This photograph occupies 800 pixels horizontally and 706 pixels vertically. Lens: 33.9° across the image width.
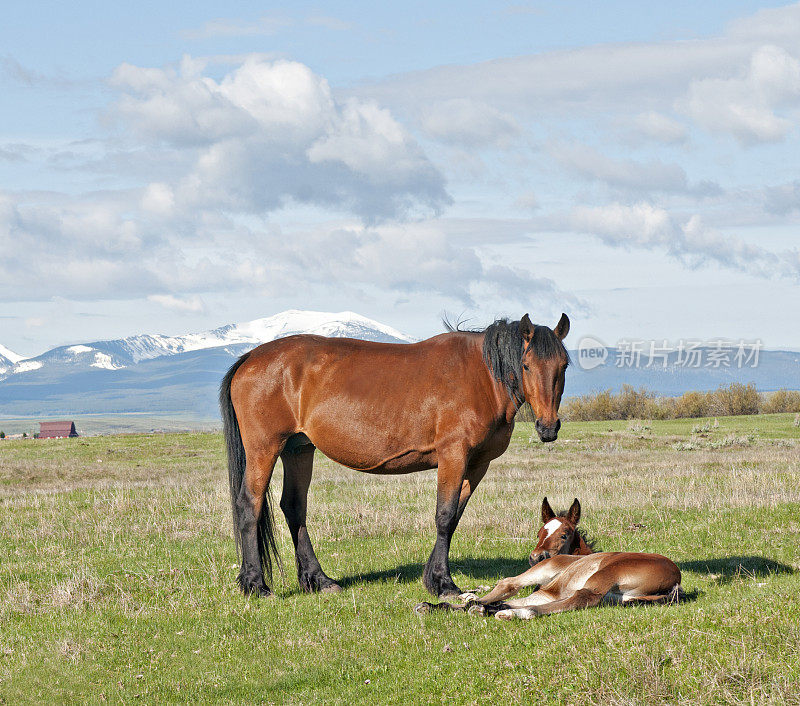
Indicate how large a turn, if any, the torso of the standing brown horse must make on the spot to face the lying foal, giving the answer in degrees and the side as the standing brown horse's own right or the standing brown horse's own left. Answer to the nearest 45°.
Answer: approximately 45° to the standing brown horse's own right

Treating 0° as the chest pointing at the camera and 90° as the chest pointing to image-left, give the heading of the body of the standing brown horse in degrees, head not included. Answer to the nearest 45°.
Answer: approximately 270°
